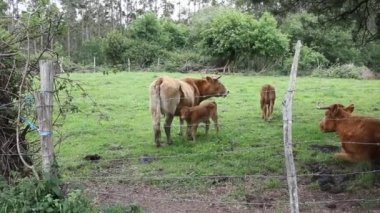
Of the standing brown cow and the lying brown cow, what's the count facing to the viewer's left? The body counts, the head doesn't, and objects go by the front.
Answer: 1

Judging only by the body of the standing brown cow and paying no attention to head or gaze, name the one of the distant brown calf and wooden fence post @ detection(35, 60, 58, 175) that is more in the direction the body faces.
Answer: the distant brown calf

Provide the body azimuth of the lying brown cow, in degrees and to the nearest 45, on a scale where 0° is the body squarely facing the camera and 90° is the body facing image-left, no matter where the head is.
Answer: approximately 90°

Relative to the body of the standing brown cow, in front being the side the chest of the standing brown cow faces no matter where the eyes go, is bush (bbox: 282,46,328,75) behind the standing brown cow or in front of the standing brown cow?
in front

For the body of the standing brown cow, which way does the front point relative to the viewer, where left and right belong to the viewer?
facing away from the viewer and to the right of the viewer
